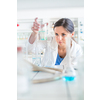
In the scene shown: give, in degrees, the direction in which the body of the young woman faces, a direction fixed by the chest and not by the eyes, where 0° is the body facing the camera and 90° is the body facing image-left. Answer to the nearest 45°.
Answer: approximately 45°

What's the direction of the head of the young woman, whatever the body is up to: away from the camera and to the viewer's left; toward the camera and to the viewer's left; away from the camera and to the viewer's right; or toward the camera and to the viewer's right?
toward the camera and to the viewer's left
